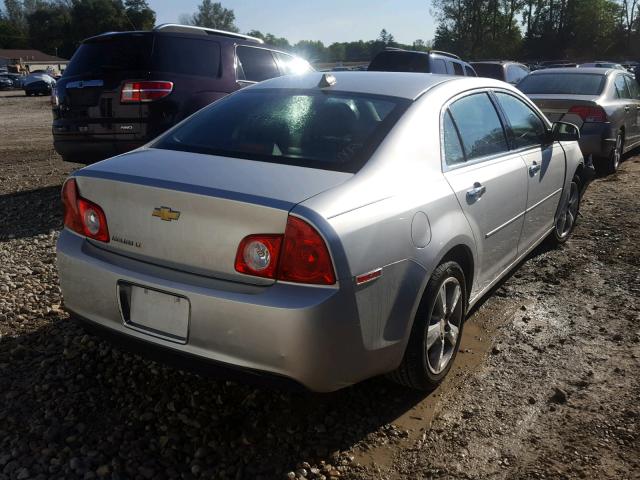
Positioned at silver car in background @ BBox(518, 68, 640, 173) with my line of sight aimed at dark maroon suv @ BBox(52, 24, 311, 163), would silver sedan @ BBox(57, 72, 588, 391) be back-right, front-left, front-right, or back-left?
front-left

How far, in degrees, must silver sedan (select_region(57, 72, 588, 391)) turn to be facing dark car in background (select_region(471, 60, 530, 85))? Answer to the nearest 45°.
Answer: approximately 45° to its left

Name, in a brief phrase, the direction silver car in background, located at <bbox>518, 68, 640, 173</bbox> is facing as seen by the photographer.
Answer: facing away from the viewer and to the right of the viewer

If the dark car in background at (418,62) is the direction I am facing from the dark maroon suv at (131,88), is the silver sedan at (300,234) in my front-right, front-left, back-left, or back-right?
back-right

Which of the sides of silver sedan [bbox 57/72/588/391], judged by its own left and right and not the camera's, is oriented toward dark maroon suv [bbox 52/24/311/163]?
left

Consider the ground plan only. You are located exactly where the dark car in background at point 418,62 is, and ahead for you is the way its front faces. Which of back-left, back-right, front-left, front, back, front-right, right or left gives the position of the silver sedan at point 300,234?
back-right

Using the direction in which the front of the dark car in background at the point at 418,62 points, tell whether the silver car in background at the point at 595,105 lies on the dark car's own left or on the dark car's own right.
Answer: on the dark car's own right

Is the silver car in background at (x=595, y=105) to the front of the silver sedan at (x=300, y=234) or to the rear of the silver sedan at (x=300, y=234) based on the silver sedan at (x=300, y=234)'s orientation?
to the front

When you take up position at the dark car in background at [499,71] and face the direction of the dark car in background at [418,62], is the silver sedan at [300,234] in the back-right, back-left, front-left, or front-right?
front-left

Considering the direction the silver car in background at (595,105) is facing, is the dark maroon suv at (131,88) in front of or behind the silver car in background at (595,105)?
behind

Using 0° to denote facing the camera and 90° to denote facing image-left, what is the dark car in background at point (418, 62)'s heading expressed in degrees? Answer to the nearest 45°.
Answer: approximately 225°

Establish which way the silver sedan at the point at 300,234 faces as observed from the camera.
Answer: facing away from the viewer and to the right of the viewer

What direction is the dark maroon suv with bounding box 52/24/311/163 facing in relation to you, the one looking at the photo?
facing away from the viewer and to the right of the viewer

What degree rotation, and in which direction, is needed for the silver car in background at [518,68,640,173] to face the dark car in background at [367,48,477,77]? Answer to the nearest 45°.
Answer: approximately 90° to its left

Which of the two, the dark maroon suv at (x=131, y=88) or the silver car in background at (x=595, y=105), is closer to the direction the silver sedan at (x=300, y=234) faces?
the silver car in background

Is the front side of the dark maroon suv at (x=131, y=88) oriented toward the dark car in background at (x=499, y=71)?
yes

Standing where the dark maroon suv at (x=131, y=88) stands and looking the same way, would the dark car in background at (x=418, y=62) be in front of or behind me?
in front
